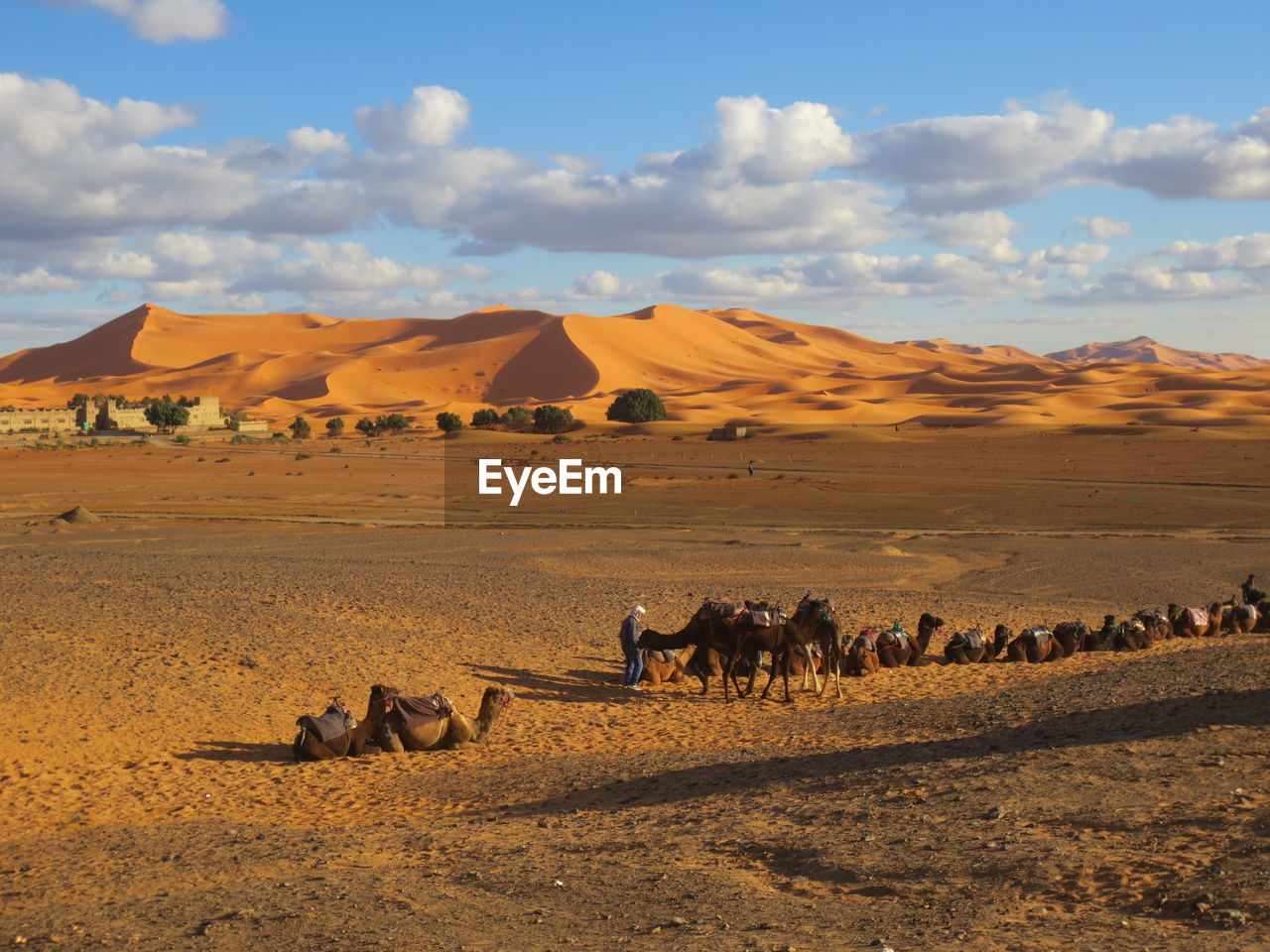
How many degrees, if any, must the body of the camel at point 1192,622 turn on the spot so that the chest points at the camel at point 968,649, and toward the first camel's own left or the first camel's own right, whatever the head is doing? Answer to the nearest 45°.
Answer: approximately 135° to the first camel's own right

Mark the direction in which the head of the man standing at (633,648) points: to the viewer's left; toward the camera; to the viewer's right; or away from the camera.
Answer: to the viewer's right

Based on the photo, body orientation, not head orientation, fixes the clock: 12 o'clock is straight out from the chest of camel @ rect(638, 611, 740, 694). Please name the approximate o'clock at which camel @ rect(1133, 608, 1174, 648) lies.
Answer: camel @ rect(1133, 608, 1174, 648) is roughly at 5 o'clock from camel @ rect(638, 611, 740, 694).

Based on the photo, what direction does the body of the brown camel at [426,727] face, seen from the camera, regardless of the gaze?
to the viewer's right

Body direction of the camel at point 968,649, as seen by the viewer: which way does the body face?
to the viewer's right

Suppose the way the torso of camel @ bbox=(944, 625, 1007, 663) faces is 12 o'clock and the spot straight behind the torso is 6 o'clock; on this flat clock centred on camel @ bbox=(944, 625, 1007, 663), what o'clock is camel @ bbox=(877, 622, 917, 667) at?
camel @ bbox=(877, 622, 917, 667) is roughly at 5 o'clock from camel @ bbox=(944, 625, 1007, 663).

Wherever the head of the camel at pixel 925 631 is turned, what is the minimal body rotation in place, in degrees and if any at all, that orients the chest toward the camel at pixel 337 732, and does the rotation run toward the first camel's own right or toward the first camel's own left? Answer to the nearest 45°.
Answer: approximately 135° to the first camel's own right

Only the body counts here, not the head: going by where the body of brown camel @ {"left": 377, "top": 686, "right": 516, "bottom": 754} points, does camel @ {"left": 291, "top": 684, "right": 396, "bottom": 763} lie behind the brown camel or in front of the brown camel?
behind

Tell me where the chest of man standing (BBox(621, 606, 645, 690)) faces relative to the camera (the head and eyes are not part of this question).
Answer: to the viewer's right

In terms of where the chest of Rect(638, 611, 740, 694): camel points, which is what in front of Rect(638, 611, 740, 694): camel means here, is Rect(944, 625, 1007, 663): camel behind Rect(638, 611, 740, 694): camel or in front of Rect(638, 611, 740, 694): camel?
behind

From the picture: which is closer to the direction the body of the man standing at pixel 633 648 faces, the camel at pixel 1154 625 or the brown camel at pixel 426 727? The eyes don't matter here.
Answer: the camel

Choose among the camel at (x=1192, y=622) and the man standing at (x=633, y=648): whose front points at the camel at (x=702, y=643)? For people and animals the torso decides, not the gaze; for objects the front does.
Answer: the man standing

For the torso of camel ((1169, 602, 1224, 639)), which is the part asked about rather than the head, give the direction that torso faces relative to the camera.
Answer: to the viewer's right

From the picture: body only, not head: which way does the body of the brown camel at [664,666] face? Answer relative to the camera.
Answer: to the viewer's right
